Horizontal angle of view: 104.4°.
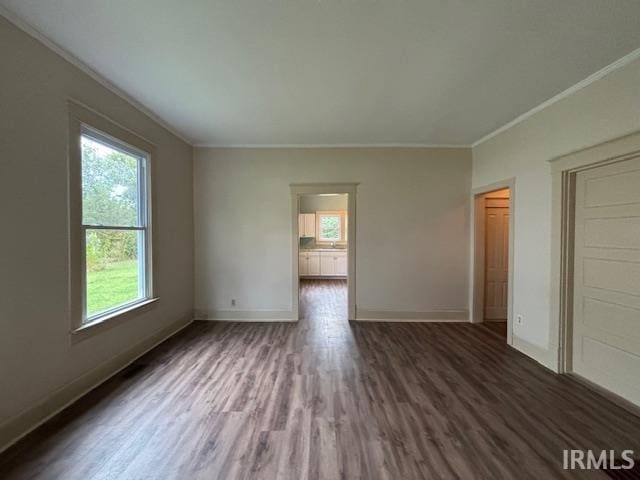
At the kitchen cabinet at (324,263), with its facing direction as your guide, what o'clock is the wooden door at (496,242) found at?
The wooden door is roughly at 11 o'clock from the kitchen cabinet.

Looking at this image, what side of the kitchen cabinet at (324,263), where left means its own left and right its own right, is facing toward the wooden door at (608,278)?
front

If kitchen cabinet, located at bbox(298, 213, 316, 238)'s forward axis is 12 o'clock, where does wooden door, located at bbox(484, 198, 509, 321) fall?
The wooden door is roughly at 11 o'clock from the kitchen cabinet.

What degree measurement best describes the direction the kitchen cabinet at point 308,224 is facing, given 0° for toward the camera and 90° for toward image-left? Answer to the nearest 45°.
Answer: approximately 0°

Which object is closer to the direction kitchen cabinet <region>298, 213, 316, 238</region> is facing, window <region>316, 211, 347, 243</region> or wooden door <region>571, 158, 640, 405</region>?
the wooden door

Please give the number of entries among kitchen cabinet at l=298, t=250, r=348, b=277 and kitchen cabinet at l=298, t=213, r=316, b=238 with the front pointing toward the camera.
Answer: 2

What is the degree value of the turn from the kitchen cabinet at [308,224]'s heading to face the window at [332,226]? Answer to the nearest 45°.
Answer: approximately 90° to its left

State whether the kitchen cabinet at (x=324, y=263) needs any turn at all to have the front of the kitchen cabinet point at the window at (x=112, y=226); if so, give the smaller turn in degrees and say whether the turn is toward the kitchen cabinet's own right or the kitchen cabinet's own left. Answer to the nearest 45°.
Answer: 0° — it already faces it

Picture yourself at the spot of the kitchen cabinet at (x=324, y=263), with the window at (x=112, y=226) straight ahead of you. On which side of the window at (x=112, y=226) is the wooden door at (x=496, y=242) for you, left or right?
left
